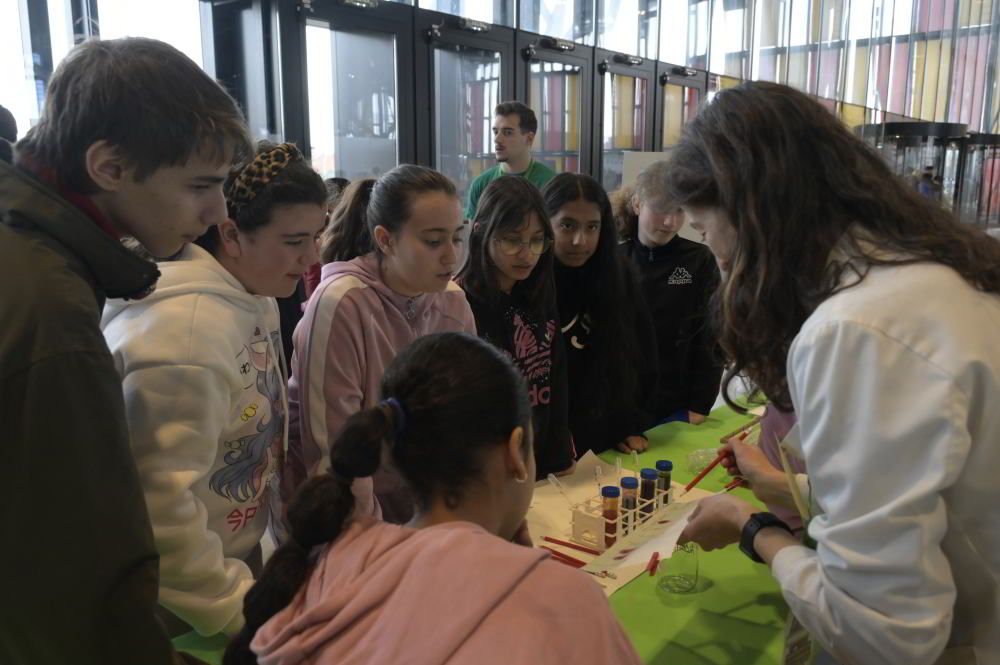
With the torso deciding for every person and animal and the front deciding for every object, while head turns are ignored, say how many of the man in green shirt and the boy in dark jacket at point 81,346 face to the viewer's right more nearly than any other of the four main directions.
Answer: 1

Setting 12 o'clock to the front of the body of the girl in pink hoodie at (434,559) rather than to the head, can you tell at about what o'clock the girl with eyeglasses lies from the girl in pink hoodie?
The girl with eyeglasses is roughly at 11 o'clock from the girl in pink hoodie.

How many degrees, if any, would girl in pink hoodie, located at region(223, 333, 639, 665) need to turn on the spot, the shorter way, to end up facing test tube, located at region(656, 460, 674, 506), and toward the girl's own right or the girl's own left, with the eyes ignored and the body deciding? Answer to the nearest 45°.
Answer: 0° — they already face it

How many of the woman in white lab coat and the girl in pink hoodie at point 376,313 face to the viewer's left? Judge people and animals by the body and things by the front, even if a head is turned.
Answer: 1

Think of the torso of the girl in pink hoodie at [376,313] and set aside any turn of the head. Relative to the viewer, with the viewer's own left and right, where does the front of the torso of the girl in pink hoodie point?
facing the viewer and to the right of the viewer

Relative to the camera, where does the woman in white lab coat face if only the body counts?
to the viewer's left

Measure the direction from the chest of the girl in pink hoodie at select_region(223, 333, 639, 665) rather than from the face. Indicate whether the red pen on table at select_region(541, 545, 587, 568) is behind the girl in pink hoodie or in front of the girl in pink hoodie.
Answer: in front

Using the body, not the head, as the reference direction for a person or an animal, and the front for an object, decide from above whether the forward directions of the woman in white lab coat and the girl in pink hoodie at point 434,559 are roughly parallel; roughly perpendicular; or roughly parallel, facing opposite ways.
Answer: roughly perpendicular

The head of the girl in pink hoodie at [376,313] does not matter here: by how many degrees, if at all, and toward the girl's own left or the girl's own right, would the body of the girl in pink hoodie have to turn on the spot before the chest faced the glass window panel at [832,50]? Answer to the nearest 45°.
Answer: approximately 90° to the girl's own left

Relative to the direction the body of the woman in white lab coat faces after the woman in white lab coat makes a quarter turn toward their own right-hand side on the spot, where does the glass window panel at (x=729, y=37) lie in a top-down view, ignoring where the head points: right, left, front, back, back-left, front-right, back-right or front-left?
front

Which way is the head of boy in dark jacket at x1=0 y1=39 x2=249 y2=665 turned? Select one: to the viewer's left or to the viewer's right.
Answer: to the viewer's right

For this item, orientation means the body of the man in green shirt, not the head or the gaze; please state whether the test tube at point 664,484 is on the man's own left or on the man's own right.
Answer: on the man's own left

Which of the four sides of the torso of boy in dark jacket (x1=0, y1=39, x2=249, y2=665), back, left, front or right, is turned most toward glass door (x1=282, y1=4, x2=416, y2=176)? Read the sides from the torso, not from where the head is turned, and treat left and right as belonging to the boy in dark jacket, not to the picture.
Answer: left

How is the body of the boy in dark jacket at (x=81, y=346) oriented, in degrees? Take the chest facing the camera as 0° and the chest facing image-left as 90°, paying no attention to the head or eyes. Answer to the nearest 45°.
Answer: approximately 270°
